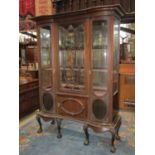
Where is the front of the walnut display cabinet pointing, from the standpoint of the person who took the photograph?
facing the viewer and to the left of the viewer
